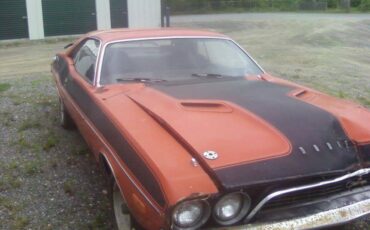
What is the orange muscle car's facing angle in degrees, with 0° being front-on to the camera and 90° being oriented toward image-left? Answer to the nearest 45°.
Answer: approximately 315°
